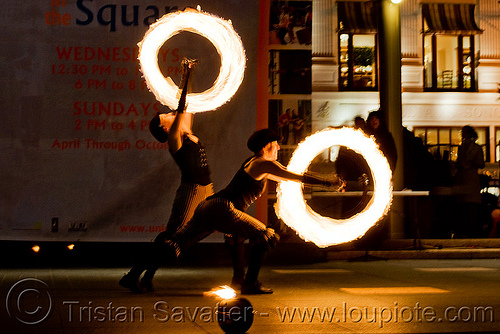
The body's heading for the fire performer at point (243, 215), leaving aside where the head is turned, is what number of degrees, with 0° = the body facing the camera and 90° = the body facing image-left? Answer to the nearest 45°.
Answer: approximately 270°

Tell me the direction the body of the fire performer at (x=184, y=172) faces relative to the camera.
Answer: to the viewer's right

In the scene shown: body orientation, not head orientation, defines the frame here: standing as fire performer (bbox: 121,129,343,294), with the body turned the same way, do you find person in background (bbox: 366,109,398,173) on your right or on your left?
on your left

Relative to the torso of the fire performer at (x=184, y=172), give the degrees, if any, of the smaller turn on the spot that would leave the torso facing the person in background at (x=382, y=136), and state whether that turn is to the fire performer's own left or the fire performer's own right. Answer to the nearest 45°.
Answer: approximately 45° to the fire performer's own left

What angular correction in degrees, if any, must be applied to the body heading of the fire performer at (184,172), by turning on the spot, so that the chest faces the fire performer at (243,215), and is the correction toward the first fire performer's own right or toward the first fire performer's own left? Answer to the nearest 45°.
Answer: approximately 45° to the first fire performer's own right

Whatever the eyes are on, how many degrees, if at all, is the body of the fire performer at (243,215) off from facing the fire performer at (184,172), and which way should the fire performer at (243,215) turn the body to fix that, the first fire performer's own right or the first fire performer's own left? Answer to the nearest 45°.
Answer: approximately 135° to the first fire performer's own left

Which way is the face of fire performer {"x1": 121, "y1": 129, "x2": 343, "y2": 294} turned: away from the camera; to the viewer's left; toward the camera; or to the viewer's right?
to the viewer's right

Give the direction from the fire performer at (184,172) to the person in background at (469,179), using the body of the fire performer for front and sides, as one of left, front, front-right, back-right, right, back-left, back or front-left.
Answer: front-left

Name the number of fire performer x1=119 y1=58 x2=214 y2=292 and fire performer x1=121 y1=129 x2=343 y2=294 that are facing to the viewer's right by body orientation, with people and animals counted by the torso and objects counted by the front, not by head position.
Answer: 2

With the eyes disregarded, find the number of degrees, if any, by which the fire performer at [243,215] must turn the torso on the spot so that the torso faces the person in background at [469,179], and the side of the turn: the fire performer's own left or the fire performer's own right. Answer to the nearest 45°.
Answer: approximately 45° to the fire performer's own left
